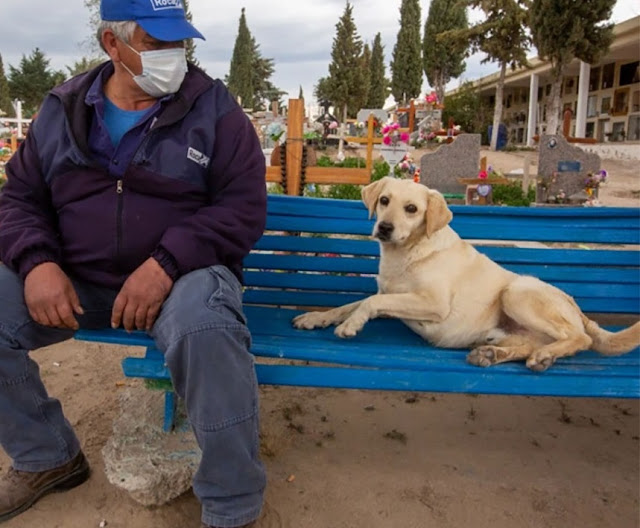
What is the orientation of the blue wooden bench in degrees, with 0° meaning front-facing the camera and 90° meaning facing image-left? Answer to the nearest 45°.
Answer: approximately 0°

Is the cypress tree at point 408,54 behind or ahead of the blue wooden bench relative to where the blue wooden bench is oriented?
behind

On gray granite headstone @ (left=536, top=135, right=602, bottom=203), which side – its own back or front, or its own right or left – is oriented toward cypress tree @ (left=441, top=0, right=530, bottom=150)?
back

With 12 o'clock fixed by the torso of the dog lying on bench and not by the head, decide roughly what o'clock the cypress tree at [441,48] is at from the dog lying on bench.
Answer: The cypress tree is roughly at 3 o'clock from the dog lying on bench.

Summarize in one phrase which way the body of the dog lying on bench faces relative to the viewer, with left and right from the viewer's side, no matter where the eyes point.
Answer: facing to the left of the viewer

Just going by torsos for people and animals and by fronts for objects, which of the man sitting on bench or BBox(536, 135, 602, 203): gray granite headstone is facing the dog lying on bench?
the gray granite headstone

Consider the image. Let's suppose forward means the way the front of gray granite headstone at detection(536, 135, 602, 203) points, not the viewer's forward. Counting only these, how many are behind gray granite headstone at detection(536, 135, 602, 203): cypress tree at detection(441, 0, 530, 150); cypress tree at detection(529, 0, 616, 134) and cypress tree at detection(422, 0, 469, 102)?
3

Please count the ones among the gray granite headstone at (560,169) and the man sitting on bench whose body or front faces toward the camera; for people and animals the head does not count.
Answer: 2

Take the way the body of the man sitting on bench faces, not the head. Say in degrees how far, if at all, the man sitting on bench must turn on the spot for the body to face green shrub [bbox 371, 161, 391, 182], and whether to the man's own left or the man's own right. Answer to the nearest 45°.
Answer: approximately 135° to the man's own left

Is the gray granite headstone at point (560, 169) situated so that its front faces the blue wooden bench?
yes

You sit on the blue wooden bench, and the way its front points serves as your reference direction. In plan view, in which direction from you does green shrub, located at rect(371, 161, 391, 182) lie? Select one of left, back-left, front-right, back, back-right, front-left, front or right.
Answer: back

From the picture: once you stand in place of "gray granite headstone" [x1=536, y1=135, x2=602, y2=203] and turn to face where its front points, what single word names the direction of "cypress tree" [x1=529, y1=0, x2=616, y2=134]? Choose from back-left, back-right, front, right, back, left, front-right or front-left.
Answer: back
